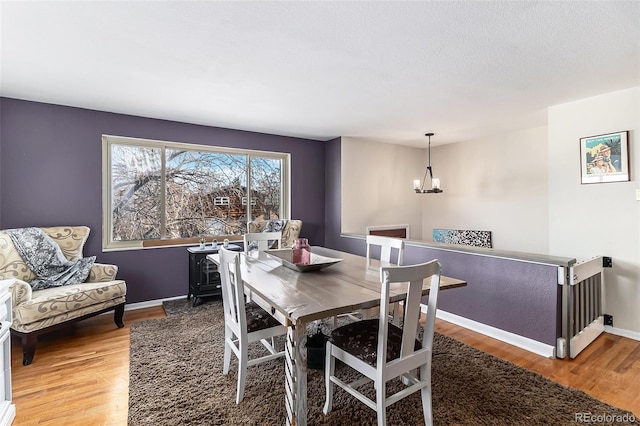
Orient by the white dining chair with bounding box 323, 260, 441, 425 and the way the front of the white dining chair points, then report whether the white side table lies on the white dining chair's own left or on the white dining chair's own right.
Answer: on the white dining chair's own left

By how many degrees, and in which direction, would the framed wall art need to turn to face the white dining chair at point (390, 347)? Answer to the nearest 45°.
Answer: approximately 45° to its left

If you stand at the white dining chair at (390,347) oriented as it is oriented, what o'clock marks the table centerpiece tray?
The table centerpiece tray is roughly at 12 o'clock from the white dining chair.

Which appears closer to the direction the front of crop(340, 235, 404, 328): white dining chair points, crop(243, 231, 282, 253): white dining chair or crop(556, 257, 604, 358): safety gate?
the white dining chair

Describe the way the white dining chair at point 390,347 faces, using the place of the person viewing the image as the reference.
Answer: facing away from the viewer and to the left of the viewer

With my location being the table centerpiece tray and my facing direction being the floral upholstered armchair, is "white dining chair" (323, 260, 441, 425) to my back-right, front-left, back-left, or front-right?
back-left

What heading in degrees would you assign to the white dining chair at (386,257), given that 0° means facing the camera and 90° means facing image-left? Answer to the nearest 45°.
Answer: approximately 45°

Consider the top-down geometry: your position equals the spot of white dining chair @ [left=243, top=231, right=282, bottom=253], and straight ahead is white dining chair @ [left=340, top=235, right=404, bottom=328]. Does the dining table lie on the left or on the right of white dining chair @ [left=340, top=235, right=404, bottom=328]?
right

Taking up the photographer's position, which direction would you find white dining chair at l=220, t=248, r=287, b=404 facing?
facing away from the viewer and to the right of the viewer

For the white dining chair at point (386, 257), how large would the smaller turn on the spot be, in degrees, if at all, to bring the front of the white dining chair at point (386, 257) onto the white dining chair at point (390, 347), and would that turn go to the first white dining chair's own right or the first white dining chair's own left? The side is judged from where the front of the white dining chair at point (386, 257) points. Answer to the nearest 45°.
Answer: approximately 45° to the first white dining chair's own left
